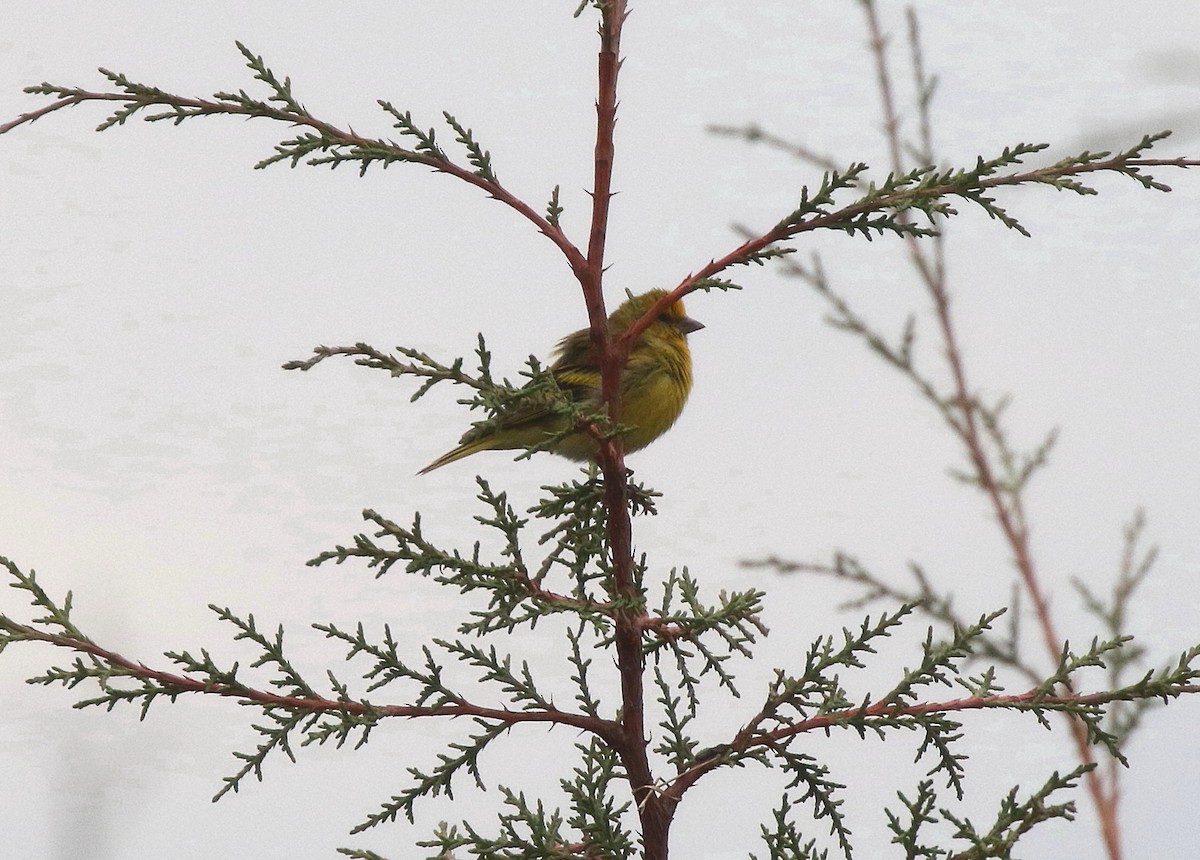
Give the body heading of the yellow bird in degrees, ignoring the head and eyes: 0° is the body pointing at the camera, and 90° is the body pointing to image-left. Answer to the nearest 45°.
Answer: approximately 270°
